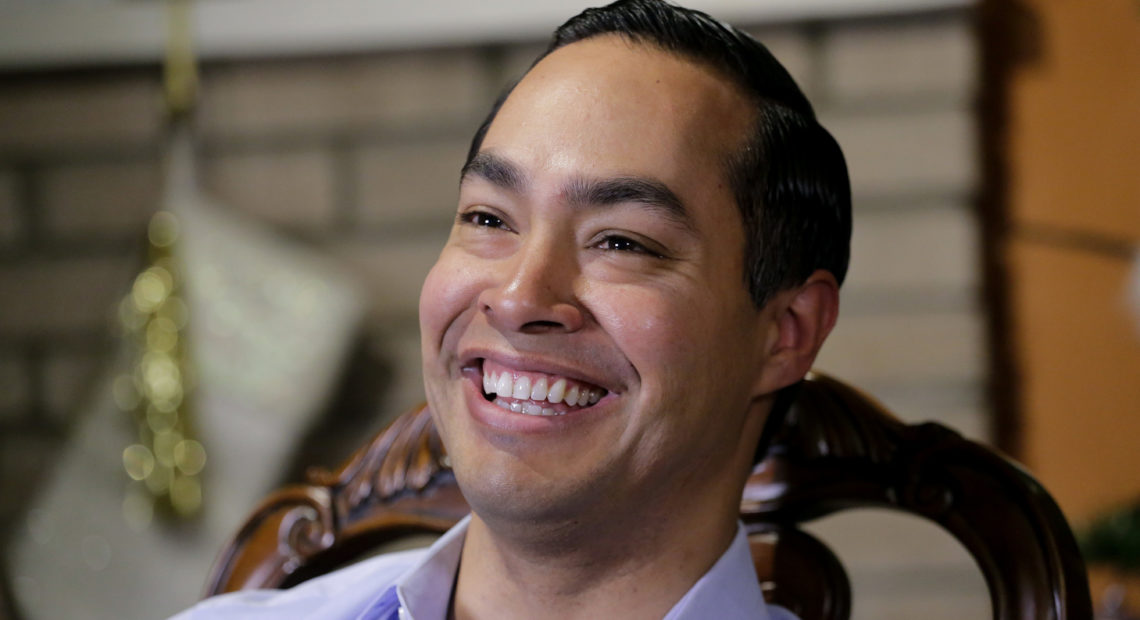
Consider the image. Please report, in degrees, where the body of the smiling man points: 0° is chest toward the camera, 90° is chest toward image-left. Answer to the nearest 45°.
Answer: approximately 45°
